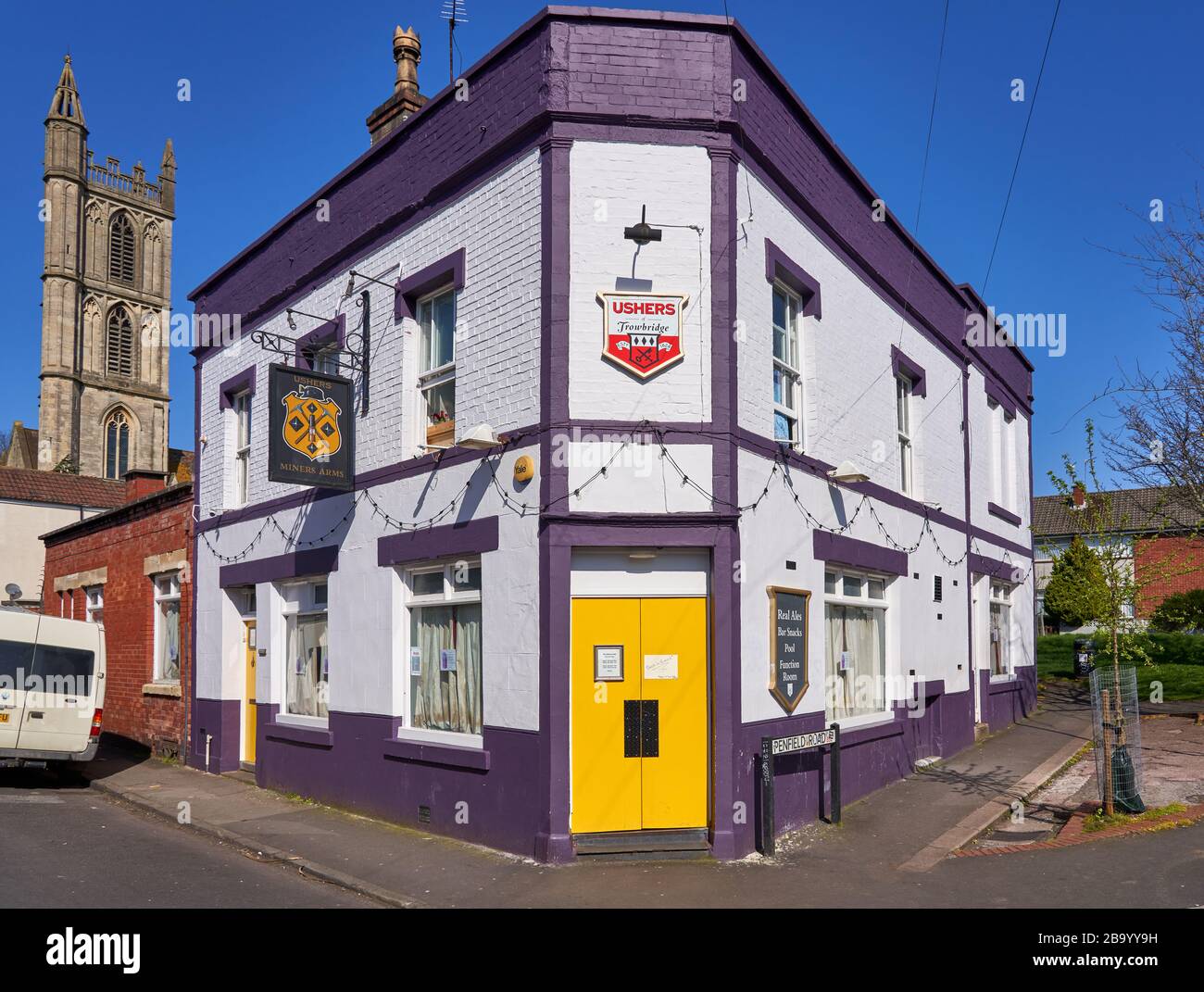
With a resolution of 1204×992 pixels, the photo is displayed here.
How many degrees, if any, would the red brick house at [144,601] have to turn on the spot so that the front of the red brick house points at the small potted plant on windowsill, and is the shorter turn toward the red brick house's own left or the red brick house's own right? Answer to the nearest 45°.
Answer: approximately 45° to the red brick house's own left

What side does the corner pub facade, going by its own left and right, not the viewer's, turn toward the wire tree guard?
left

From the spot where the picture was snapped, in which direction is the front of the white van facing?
facing away from the viewer

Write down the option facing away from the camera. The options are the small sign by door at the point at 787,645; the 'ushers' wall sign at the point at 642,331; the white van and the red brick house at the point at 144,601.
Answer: the white van

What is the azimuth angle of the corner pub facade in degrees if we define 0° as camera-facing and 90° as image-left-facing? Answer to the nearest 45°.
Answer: approximately 0°

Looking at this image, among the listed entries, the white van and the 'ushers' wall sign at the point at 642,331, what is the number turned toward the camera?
1

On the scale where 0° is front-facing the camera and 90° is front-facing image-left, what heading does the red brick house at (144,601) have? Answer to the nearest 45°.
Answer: approximately 45°

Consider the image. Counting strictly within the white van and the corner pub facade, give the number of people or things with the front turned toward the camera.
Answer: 1

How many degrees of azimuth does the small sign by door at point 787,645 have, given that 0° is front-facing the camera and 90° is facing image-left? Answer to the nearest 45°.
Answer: approximately 315°

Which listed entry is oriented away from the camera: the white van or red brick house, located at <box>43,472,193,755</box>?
the white van

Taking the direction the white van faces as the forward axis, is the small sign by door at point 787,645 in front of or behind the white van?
behind

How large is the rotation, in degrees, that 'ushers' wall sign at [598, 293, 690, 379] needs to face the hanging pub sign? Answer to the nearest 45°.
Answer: approximately 135° to its right
